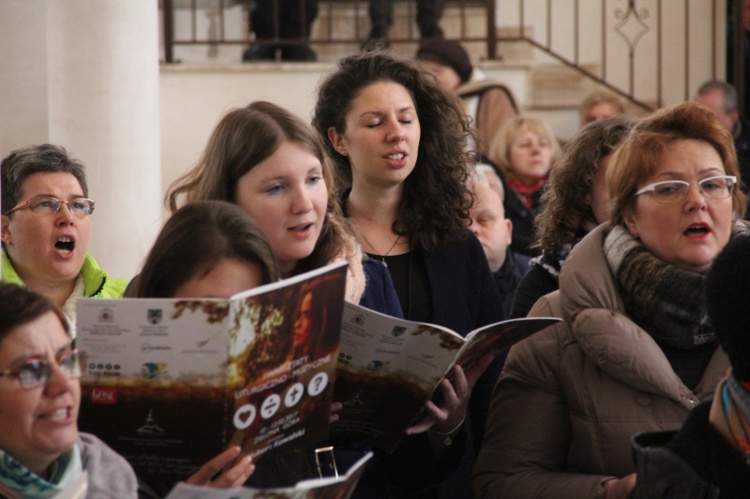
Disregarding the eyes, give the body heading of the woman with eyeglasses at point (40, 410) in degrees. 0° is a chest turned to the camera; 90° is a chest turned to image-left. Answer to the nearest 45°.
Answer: approximately 315°

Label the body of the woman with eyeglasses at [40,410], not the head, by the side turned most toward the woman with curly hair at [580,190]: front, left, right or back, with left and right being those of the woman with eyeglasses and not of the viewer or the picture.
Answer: left

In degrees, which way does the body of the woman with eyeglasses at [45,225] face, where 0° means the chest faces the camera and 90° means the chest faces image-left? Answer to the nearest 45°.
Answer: approximately 315°

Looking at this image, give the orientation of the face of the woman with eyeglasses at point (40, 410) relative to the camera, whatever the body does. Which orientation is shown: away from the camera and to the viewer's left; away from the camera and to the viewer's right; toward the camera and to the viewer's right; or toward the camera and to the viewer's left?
toward the camera and to the viewer's right

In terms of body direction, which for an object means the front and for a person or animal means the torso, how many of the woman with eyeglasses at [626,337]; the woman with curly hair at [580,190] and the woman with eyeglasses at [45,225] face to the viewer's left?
0

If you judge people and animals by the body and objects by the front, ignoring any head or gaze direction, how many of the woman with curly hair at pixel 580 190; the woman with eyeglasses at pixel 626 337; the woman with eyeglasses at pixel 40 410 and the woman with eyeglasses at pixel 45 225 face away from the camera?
0

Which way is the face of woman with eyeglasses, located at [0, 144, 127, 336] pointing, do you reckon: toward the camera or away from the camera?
toward the camera

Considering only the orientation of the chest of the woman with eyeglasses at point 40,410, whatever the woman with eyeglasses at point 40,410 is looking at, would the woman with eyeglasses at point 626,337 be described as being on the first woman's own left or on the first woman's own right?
on the first woman's own left

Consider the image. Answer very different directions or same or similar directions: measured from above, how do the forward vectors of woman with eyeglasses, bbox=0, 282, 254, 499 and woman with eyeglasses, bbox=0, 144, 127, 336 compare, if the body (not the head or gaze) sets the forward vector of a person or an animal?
same or similar directions

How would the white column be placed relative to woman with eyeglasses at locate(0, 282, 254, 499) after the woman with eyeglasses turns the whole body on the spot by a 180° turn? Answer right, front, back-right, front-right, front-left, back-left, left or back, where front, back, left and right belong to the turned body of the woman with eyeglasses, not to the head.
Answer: front-right

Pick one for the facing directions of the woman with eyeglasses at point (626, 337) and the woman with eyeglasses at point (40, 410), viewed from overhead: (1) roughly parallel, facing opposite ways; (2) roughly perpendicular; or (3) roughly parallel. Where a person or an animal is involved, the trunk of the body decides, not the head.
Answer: roughly parallel

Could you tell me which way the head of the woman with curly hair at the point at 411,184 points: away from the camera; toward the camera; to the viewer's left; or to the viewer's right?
toward the camera

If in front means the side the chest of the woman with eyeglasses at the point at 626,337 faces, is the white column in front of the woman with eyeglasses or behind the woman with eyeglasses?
behind
